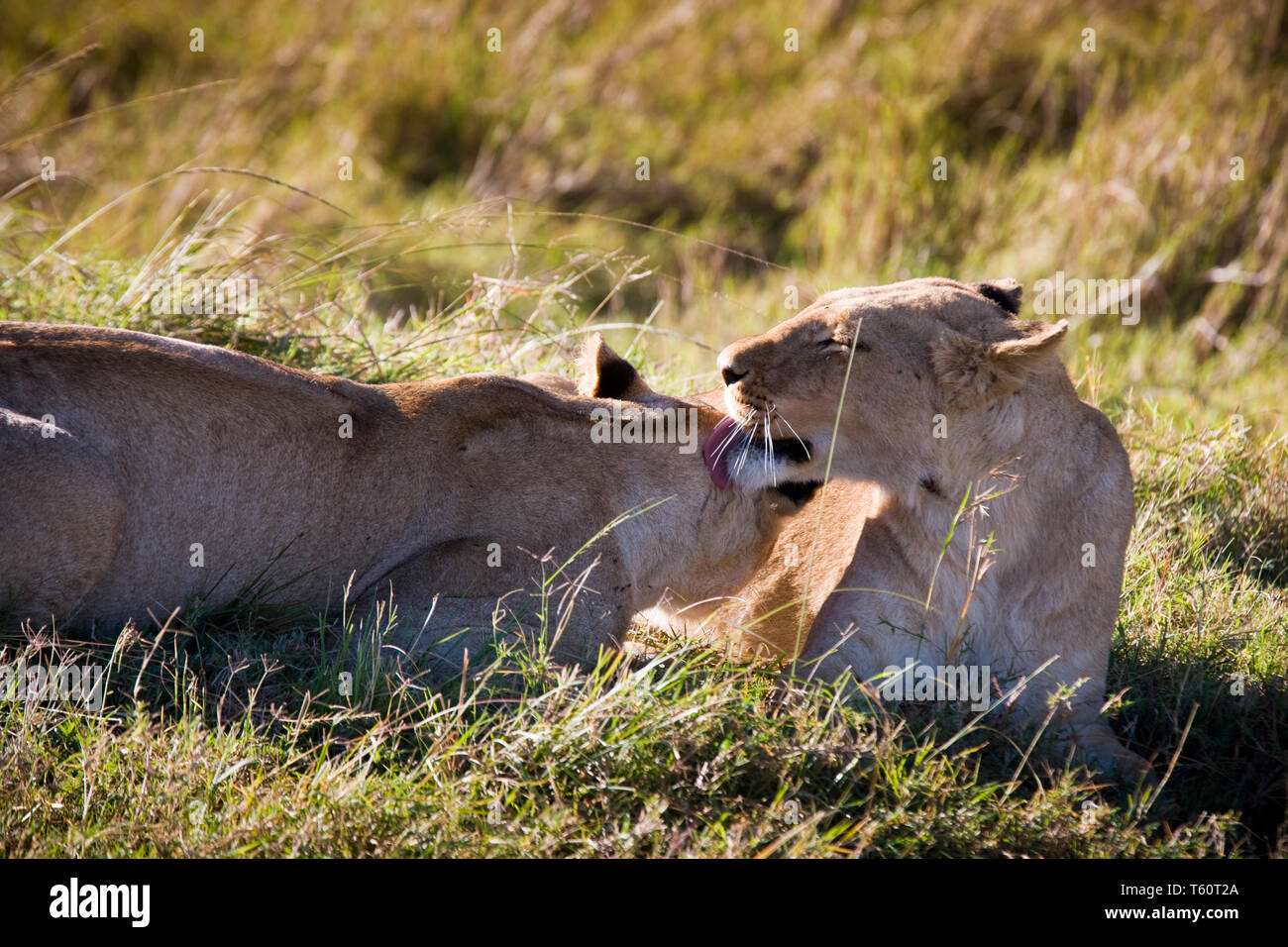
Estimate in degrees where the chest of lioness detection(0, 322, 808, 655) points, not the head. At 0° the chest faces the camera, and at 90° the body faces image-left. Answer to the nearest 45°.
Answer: approximately 270°

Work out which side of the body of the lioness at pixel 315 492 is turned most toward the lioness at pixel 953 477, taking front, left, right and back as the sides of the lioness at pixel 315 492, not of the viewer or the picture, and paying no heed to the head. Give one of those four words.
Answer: front
